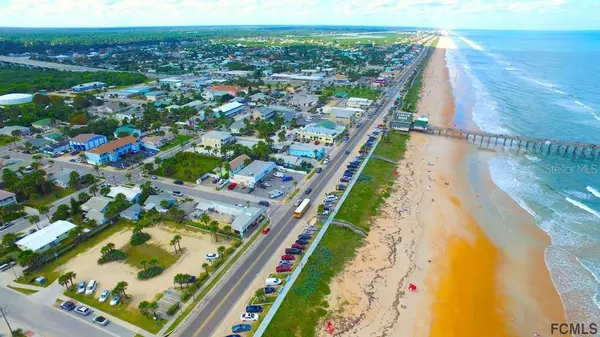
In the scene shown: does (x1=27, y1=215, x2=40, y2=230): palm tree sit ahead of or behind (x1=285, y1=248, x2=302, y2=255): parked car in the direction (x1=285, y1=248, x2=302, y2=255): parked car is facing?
behind

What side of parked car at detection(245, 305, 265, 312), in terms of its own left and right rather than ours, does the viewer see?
right

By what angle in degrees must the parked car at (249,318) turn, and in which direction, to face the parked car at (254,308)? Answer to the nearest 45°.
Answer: approximately 45° to its left

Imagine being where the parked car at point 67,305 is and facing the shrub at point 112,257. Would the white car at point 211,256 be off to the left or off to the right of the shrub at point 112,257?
right

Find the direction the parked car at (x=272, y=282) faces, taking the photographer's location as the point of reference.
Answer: facing to the right of the viewer

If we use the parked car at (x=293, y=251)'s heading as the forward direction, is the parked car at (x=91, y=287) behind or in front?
behind

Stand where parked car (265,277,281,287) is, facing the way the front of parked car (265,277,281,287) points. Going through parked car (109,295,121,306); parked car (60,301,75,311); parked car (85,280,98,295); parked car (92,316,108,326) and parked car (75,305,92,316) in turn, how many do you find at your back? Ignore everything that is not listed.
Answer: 5

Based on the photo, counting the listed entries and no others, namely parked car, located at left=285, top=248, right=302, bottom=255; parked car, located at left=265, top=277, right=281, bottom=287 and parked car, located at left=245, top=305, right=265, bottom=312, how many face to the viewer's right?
3

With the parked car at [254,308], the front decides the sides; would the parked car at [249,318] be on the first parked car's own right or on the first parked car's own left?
on the first parked car's own right

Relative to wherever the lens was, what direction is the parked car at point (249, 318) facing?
facing to the right of the viewer

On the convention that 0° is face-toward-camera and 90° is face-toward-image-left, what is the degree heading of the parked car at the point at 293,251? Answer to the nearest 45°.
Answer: approximately 270°

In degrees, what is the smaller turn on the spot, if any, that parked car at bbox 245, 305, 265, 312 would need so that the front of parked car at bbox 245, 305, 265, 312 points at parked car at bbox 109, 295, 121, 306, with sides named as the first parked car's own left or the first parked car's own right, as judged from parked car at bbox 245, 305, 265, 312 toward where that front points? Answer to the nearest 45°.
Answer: approximately 180°

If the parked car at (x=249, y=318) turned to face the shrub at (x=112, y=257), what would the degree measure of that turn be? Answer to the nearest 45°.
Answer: approximately 135° to its left

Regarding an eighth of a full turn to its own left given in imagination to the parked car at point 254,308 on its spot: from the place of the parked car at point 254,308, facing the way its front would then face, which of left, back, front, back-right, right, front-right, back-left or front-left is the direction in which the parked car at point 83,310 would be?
back-left
